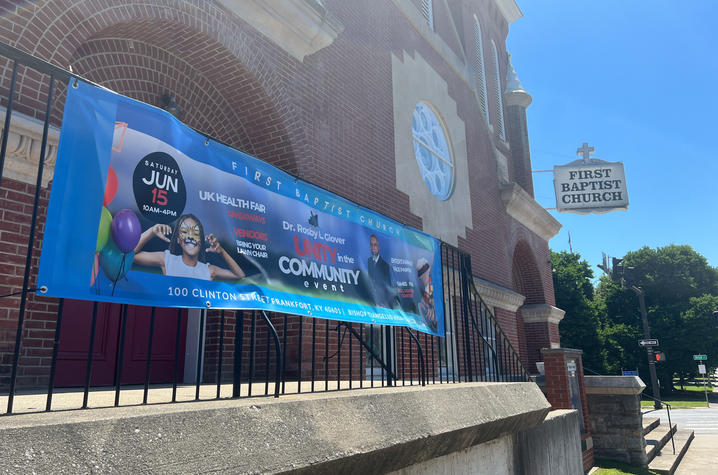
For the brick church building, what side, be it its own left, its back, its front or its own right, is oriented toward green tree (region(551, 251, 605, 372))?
left

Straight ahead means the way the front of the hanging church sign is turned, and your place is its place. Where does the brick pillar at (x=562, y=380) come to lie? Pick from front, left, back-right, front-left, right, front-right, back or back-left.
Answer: front

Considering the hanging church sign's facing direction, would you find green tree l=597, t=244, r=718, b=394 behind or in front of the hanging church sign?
behind

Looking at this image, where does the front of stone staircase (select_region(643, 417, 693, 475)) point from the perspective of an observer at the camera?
facing the viewer and to the right of the viewer

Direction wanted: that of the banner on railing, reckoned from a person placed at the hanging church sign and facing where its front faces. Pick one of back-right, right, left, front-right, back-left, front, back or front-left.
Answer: front

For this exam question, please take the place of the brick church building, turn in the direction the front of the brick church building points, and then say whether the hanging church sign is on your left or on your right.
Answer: on your left

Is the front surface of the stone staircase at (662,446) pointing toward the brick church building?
no

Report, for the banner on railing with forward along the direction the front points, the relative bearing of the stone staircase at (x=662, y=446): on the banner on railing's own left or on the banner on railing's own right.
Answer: on the banner on railing's own left

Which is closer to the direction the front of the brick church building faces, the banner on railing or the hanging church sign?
the banner on railing

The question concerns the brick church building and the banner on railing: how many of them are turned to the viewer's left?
0

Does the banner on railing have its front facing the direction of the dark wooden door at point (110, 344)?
no

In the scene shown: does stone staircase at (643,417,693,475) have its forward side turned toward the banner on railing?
no

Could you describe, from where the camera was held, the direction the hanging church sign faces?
facing the viewer

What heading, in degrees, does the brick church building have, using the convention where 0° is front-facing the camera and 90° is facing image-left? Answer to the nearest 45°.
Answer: approximately 315°

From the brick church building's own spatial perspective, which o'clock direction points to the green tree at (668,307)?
The green tree is roughly at 9 o'clock from the brick church building.

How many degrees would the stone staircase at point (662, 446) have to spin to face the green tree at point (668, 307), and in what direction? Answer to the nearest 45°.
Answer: approximately 135° to its left

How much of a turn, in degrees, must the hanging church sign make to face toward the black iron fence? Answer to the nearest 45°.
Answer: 0° — it already faces it
